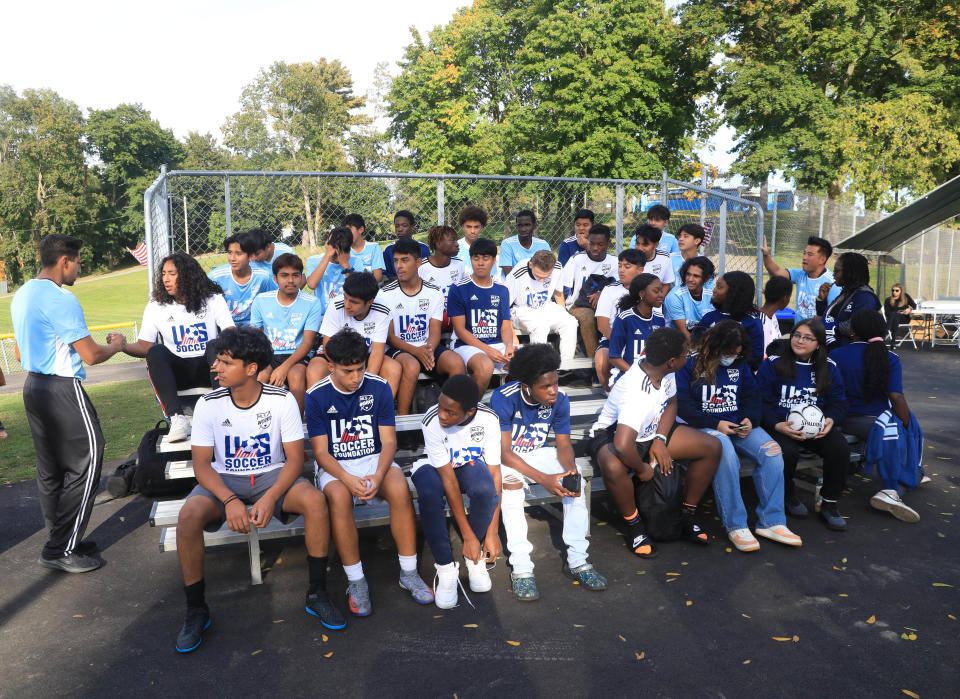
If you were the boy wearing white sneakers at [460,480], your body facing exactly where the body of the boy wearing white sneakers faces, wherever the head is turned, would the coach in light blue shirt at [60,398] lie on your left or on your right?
on your right

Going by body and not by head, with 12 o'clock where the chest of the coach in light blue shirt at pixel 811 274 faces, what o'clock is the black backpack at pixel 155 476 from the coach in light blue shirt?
The black backpack is roughly at 12 o'clock from the coach in light blue shirt.

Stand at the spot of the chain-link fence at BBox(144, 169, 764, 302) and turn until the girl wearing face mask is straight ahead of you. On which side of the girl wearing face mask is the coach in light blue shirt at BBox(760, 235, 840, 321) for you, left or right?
left

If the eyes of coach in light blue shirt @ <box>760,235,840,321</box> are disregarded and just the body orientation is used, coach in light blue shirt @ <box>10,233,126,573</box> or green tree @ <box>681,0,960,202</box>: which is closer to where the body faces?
the coach in light blue shirt

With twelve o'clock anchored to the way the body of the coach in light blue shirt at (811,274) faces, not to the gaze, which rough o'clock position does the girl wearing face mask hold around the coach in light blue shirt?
The girl wearing face mask is roughly at 11 o'clock from the coach in light blue shirt.

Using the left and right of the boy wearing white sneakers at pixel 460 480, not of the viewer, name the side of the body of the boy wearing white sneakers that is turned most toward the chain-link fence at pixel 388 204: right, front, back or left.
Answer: back

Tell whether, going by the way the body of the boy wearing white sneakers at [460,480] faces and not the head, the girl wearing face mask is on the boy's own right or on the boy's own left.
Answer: on the boy's own left

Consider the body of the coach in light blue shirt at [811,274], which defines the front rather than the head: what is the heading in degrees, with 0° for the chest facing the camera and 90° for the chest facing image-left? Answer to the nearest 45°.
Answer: approximately 45°

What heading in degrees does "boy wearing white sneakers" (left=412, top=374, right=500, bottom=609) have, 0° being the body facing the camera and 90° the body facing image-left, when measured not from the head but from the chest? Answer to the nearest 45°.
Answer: approximately 0°

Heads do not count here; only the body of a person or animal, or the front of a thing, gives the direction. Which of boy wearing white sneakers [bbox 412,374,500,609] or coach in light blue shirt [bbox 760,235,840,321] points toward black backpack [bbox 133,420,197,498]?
the coach in light blue shirt
